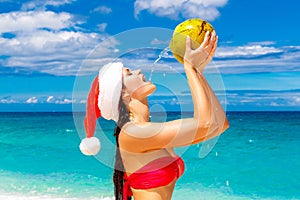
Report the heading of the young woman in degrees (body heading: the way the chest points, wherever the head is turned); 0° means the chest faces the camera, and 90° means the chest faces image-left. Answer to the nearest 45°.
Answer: approximately 270°

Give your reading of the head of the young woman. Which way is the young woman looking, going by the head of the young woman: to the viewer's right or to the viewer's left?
to the viewer's right
